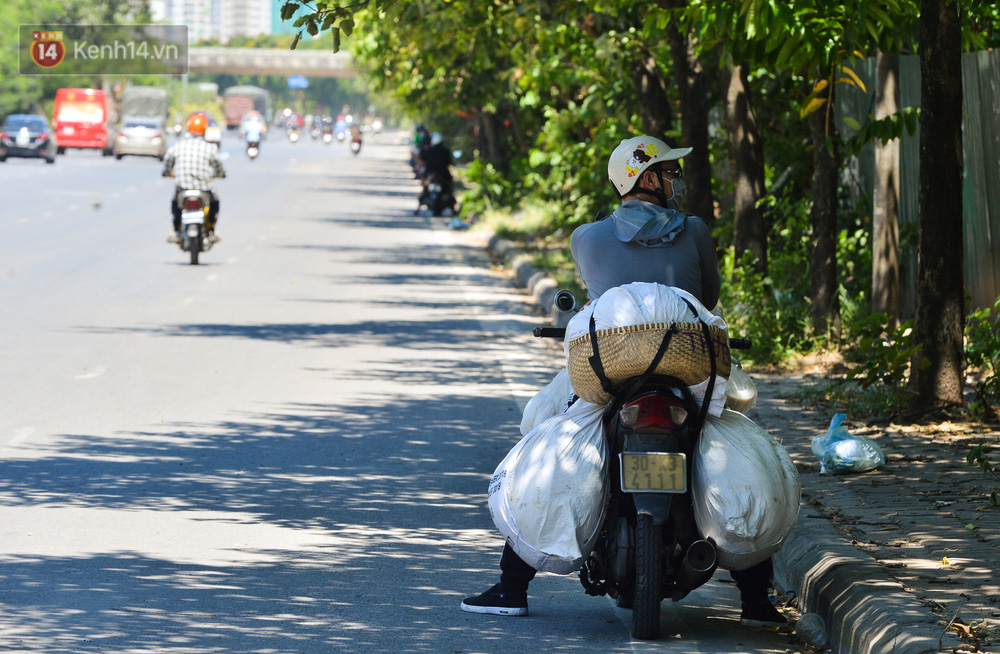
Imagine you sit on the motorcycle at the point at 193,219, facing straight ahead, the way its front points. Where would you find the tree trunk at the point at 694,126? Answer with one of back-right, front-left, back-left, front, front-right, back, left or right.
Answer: back-right

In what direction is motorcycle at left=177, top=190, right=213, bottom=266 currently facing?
away from the camera

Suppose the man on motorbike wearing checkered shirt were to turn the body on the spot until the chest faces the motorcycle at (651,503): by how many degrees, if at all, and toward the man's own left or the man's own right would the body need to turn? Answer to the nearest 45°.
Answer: approximately 180°

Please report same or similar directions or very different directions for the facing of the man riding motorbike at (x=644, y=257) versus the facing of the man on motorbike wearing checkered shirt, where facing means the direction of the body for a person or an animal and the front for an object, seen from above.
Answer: same or similar directions

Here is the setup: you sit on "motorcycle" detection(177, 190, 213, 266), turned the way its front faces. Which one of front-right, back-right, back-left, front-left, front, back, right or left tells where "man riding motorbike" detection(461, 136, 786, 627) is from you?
back

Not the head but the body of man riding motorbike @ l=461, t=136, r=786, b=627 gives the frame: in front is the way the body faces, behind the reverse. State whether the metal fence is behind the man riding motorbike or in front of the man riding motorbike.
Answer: in front

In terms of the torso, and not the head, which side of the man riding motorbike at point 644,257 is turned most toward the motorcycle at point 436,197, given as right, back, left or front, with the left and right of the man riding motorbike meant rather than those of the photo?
front

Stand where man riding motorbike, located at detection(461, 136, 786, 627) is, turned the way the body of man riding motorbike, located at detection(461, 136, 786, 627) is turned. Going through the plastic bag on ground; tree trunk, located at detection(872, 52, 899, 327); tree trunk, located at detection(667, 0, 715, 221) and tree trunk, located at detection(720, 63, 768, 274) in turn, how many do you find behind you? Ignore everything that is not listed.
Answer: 0

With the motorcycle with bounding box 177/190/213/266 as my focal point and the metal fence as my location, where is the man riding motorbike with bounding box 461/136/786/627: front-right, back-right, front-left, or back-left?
back-left

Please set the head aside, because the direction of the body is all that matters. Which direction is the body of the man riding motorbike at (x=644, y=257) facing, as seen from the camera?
away from the camera

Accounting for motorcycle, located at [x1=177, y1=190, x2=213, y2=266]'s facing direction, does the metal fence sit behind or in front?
behind

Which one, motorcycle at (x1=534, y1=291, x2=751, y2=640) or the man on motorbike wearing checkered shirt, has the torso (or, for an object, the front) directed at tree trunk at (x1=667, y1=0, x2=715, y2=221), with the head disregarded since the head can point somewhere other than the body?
the motorcycle

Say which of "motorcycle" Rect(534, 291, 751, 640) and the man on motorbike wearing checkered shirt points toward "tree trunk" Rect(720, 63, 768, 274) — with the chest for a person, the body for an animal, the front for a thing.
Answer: the motorcycle

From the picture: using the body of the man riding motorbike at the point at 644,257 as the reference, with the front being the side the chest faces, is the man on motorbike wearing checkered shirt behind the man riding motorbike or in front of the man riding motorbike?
in front

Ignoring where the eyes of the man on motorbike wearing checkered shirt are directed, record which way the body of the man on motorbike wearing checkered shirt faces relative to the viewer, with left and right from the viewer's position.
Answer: facing away from the viewer

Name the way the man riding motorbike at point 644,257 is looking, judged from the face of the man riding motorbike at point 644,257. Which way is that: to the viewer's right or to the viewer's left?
to the viewer's right

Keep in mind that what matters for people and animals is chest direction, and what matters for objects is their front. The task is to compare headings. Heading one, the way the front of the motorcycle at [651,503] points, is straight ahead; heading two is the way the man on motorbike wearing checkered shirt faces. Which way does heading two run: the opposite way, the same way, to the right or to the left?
the same way

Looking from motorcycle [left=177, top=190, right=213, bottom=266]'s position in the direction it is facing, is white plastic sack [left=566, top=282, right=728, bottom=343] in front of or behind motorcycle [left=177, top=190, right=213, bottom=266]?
behind

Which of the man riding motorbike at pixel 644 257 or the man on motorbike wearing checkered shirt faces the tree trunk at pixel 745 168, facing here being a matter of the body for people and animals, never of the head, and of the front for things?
the man riding motorbike

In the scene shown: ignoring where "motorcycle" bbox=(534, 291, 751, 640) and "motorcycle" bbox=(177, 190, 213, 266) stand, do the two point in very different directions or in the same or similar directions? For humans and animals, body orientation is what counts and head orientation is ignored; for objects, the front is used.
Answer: same or similar directions

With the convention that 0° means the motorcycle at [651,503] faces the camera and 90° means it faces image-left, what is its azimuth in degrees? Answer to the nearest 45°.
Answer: approximately 180°
